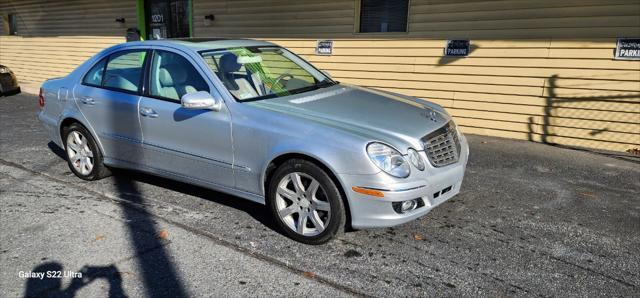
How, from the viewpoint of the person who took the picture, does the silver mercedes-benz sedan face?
facing the viewer and to the right of the viewer
